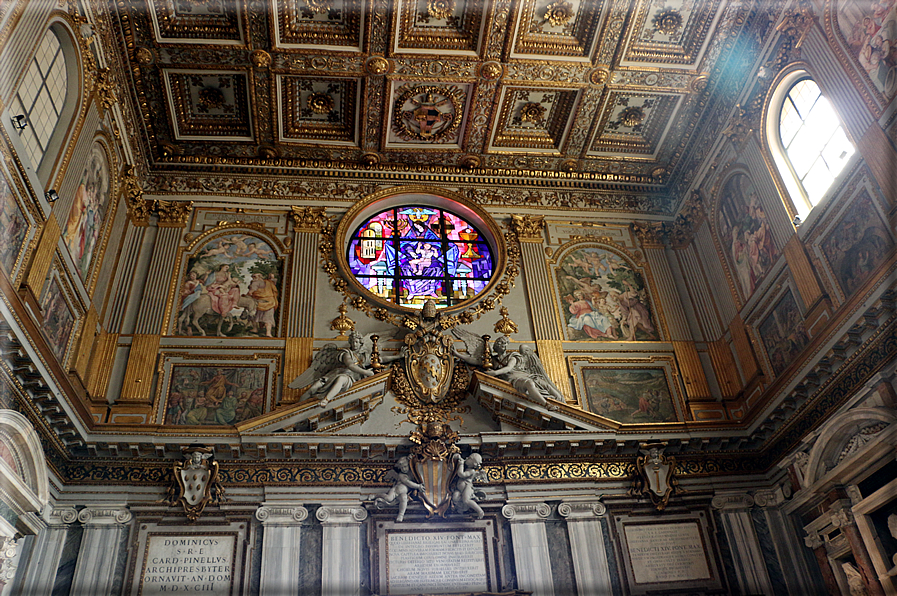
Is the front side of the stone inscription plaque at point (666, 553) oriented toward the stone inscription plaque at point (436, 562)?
no

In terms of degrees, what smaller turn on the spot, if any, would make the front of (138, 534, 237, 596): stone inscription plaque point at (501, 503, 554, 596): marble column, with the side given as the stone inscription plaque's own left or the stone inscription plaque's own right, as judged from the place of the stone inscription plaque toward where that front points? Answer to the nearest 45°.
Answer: approximately 90° to the stone inscription plaque's own left

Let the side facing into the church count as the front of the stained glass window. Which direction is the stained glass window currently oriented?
toward the camera

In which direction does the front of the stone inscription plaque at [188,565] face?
toward the camera

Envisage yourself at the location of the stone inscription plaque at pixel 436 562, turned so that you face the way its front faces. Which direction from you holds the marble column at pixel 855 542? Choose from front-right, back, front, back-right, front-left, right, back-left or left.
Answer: left

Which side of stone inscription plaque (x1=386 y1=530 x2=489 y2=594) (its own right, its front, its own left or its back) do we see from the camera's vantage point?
front

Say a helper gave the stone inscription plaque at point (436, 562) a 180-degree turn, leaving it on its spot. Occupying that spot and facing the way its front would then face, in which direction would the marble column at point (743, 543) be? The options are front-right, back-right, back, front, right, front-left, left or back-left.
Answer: right

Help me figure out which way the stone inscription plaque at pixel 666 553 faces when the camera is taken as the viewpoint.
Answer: facing the viewer

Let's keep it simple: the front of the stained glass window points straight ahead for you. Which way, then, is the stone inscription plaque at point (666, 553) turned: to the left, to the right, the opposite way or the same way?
the same way

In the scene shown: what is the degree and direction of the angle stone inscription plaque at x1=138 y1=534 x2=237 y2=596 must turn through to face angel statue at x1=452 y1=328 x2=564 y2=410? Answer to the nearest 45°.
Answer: approximately 90° to its left

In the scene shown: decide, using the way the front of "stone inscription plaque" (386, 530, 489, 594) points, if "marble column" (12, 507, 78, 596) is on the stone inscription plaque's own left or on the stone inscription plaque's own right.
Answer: on the stone inscription plaque's own right

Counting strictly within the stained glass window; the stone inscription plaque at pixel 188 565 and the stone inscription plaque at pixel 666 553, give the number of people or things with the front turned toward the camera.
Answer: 3

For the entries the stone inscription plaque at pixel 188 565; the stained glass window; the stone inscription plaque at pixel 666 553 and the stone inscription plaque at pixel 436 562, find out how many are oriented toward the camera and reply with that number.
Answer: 4

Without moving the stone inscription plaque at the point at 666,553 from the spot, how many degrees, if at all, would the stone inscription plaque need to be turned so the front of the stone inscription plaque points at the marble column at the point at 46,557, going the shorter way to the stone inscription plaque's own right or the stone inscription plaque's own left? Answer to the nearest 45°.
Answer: approximately 45° to the stone inscription plaque's own right

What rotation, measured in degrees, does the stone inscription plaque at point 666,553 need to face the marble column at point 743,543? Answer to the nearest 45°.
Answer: approximately 90° to its left

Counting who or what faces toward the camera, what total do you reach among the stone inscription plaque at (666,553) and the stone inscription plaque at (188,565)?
2
